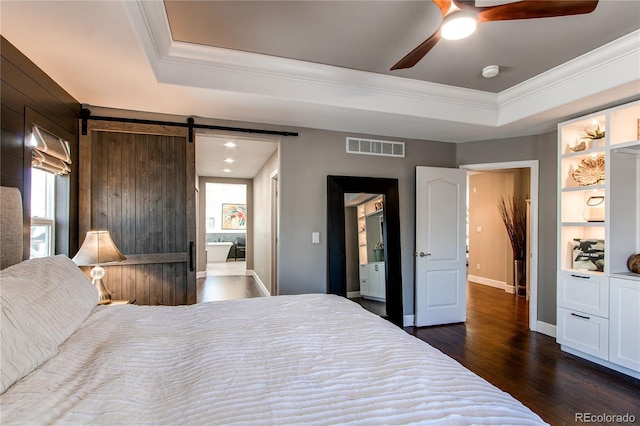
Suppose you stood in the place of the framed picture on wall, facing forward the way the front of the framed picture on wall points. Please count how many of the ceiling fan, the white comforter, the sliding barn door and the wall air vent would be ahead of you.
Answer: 4

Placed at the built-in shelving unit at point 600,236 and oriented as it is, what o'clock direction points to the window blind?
The window blind is roughly at 12 o'clock from the built-in shelving unit.

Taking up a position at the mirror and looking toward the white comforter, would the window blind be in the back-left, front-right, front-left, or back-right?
front-right

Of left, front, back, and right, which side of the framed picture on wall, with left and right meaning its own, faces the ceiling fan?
front

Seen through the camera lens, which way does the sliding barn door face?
facing the viewer

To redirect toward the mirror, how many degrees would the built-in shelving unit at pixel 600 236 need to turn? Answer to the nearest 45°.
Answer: approximately 45° to its right

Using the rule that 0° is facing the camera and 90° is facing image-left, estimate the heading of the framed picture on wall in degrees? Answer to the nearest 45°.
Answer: approximately 0°

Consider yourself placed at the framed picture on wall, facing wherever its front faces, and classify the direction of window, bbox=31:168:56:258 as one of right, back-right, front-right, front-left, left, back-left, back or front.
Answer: front

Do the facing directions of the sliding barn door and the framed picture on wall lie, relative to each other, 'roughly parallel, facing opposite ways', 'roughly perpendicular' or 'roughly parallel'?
roughly parallel

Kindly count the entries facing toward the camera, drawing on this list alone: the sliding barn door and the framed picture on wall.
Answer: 2

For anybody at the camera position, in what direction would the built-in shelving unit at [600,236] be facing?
facing the viewer and to the left of the viewer

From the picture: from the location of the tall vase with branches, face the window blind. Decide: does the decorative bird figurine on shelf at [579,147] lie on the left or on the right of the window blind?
left
